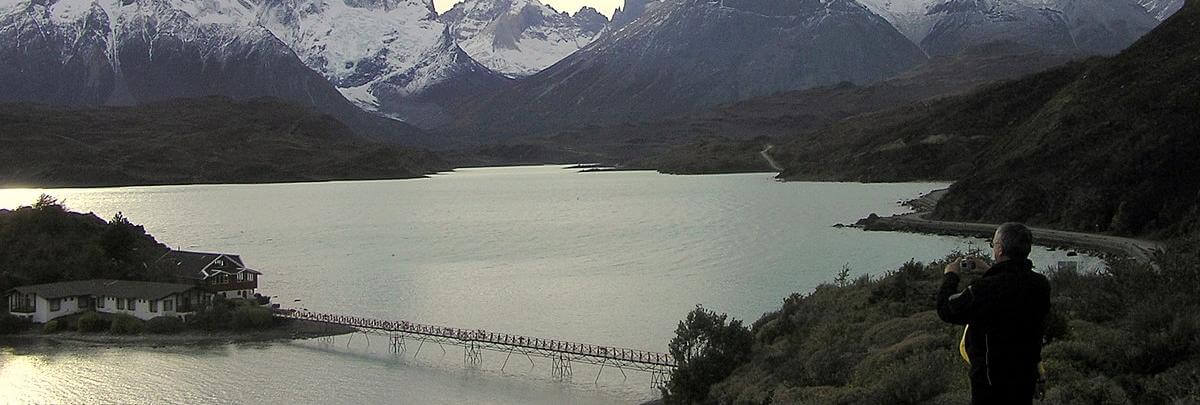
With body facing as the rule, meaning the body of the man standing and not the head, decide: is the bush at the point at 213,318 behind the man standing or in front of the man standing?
in front

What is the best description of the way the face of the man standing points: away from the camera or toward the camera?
away from the camera

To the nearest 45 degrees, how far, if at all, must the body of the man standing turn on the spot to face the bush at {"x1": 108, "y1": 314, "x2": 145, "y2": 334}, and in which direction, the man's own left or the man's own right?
0° — they already face it

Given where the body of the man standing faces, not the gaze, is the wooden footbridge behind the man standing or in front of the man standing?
in front

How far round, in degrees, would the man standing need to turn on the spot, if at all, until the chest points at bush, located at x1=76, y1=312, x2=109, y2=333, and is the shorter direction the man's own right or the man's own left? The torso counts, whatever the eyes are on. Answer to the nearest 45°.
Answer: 0° — they already face it

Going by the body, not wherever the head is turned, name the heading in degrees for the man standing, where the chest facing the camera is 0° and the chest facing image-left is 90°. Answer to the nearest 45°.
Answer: approximately 135°

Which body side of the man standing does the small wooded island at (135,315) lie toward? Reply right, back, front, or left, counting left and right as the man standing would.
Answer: front

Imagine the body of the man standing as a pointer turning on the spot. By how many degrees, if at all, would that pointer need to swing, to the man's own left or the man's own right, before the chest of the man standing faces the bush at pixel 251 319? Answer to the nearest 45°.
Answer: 0° — they already face it

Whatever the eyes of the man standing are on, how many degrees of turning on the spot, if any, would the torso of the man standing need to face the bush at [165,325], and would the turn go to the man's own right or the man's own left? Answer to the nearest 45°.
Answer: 0° — they already face it

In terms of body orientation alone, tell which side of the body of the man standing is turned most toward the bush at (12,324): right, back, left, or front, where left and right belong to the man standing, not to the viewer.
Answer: front

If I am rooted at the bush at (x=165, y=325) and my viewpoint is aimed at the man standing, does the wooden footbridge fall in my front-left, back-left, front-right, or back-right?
front-left
